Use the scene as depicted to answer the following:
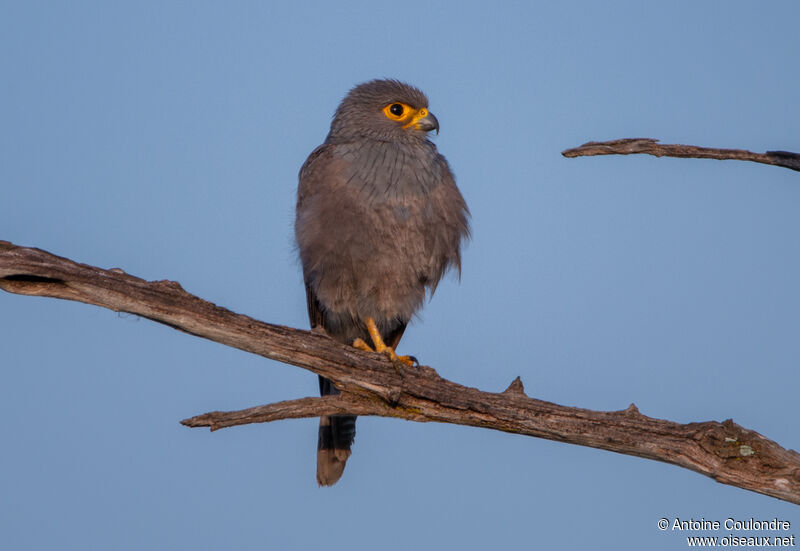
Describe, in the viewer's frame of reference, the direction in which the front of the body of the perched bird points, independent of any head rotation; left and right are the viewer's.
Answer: facing the viewer and to the right of the viewer
